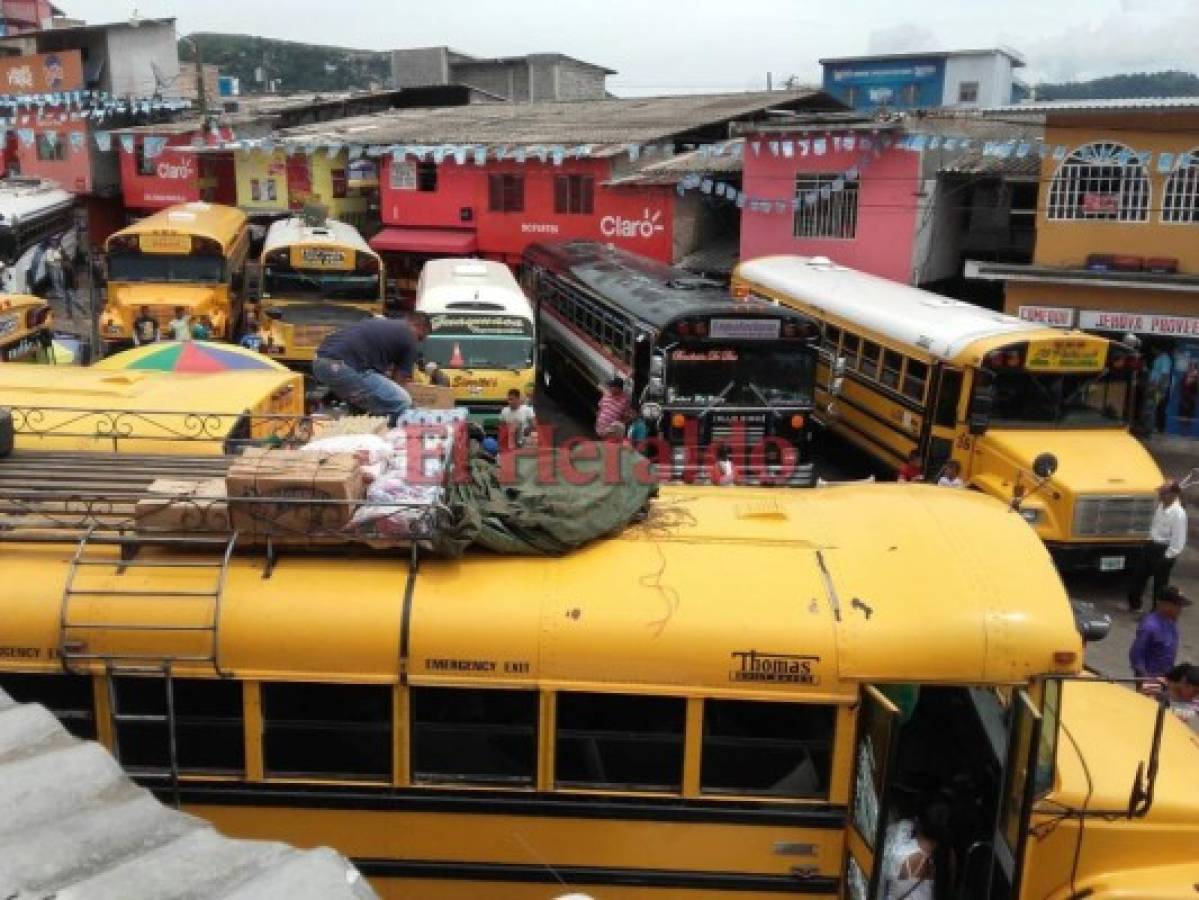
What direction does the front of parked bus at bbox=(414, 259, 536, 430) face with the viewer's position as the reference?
facing the viewer

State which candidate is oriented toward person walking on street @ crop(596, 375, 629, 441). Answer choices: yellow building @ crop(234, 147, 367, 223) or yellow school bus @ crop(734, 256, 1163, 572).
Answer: the yellow building

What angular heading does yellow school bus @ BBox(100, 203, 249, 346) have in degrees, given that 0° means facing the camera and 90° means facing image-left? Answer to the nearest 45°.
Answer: approximately 0°

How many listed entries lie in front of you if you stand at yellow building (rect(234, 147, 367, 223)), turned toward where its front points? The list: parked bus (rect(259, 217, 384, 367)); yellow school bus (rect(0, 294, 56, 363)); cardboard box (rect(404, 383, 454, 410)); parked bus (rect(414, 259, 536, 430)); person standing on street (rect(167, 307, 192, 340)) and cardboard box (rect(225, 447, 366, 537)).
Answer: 6

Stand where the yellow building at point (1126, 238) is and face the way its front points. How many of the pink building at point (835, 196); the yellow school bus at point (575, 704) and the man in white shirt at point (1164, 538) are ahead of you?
2

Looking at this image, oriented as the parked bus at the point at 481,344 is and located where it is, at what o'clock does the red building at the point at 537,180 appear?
The red building is roughly at 6 o'clock from the parked bus.

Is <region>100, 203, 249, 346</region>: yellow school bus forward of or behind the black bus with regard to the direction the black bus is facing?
behind

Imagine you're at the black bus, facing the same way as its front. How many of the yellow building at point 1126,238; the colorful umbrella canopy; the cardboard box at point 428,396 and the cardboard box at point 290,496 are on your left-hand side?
1

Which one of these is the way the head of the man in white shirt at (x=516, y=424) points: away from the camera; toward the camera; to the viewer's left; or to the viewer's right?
toward the camera

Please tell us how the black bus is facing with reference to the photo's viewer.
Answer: facing the viewer and to the right of the viewer

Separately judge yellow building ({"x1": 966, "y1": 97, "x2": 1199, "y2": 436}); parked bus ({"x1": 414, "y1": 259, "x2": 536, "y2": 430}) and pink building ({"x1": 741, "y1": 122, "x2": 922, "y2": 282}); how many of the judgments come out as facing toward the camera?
3

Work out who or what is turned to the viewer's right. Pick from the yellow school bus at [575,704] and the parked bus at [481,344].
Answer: the yellow school bus

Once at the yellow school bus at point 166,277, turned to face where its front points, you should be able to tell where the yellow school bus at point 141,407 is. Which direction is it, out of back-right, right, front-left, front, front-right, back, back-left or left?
front

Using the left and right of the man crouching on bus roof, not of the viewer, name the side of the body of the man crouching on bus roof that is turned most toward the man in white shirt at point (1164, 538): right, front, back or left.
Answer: front

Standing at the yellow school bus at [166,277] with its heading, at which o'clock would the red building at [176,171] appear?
The red building is roughly at 6 o'clock from the yellow school bus.

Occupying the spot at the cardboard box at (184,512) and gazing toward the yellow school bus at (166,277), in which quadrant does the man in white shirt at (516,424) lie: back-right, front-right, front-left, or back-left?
front-right

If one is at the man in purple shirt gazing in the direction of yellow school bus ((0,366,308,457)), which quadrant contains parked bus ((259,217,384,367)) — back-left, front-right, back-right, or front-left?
front-right

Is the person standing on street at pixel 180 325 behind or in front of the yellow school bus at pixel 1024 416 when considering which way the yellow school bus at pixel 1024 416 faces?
behind

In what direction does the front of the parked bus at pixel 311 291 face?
toward the camera
